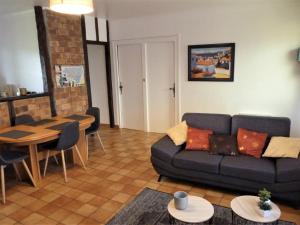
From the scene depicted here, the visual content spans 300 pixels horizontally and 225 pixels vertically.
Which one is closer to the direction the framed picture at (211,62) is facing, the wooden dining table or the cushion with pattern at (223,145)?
the cushion with pattern

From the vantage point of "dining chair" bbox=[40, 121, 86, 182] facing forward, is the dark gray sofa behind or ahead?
behind

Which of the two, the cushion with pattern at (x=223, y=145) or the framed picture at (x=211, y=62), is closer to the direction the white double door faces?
the cushion with pattern

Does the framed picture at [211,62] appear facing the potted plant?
yes

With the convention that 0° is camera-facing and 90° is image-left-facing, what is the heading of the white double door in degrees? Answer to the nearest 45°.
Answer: approximately 0°

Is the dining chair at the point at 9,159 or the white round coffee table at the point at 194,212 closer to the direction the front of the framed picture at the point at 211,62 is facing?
the white round coffee table

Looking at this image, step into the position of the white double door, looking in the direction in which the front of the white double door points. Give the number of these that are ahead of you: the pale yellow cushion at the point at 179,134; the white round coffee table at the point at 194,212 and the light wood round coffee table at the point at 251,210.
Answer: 3

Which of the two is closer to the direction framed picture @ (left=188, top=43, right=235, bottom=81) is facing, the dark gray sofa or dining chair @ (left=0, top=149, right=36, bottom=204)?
the dark gray sofa

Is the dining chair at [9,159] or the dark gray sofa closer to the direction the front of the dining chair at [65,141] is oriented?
the dining chair

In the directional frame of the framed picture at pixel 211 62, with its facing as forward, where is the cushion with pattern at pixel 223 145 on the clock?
The cushion with pattern is roughly at 12 o'clock from the framed picture.

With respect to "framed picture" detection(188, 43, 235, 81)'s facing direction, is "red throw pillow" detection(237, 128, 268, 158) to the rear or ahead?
ahead

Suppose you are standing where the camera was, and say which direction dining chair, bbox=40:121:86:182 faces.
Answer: facing away from the viewer and to the left of the viewer

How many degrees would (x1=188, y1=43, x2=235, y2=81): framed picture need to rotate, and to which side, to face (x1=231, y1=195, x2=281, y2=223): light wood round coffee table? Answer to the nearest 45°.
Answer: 0° — it already faces it

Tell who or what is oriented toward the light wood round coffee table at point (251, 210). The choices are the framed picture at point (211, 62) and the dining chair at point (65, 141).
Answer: the framed picture

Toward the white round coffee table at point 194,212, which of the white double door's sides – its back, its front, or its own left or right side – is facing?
front

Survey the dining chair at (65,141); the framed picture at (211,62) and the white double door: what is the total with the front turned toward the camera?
2
